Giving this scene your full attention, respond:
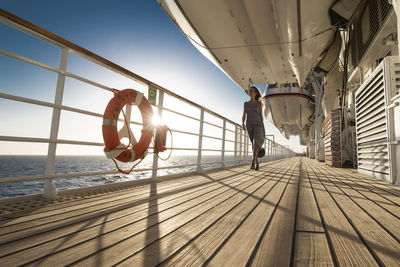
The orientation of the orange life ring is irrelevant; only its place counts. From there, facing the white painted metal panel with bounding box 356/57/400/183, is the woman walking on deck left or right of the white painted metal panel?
left

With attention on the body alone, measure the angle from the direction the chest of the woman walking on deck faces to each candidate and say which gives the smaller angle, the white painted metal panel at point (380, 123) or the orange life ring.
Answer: the orange life ring

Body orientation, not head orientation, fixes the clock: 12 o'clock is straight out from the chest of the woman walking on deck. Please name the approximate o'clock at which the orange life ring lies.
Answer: The orange life ring is roughly at 1 o'clock from the woman walking on deck.

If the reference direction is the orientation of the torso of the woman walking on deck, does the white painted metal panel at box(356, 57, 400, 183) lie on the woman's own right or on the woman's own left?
on the woman's own left

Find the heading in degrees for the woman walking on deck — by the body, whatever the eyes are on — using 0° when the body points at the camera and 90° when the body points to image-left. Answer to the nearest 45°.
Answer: approximately 0°
